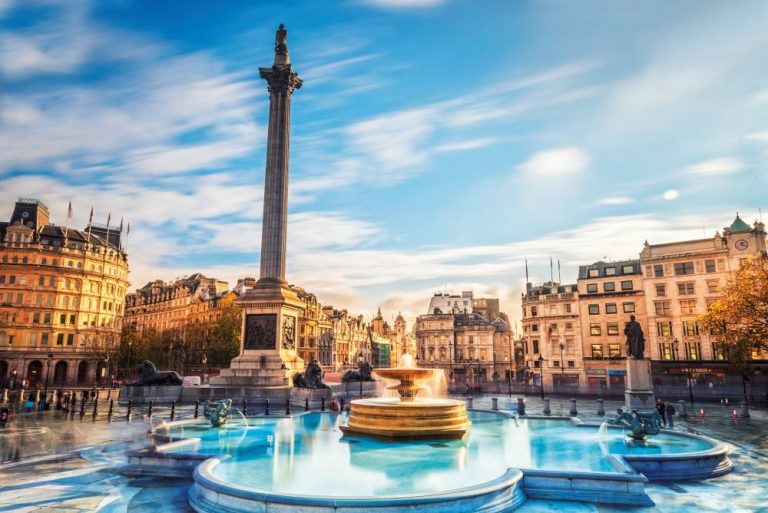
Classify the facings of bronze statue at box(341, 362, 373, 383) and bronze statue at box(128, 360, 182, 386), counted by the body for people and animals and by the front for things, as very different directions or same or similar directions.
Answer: very different directions

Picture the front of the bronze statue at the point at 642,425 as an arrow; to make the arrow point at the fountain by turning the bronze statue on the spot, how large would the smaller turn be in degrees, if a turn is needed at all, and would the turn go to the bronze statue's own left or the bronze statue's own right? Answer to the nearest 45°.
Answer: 0° — it already faces it

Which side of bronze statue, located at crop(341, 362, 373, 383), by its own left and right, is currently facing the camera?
right

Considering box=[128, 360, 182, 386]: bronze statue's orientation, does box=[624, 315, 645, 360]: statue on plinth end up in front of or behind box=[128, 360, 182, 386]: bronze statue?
behind

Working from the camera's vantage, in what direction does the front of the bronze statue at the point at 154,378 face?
facing to the left of the viewer

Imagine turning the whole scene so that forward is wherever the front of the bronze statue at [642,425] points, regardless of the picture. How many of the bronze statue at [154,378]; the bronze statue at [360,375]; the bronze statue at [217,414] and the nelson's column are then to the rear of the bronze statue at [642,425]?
0

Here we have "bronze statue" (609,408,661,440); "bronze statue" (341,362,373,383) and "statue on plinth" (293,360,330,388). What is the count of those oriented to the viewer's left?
1

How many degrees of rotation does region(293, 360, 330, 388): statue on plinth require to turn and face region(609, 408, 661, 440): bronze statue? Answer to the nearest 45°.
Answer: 0° — it already faces it

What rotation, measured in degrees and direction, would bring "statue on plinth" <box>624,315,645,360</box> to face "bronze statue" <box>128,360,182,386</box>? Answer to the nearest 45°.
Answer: approximately 45° to its left

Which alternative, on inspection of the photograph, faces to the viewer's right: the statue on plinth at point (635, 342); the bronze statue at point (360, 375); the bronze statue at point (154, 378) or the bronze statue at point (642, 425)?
the bronze statue at point (360, 375)

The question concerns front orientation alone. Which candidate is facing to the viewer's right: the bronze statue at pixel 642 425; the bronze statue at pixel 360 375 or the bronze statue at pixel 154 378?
the bronze statue at pixel 360 375

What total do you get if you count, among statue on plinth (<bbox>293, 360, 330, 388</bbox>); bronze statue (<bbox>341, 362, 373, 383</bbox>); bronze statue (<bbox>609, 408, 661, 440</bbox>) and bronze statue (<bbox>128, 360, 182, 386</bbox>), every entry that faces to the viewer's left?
2

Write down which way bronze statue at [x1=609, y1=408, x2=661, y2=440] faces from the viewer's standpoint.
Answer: facing to the left of the viewer

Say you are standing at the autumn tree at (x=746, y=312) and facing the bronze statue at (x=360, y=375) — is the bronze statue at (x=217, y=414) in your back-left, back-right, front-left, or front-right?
front-left

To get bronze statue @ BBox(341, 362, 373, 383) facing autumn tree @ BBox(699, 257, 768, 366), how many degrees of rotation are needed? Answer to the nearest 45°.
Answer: approximately 45° to its right

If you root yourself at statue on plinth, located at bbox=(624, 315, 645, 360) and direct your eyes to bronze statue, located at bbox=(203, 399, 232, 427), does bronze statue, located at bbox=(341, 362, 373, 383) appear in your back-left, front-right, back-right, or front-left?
front-right
